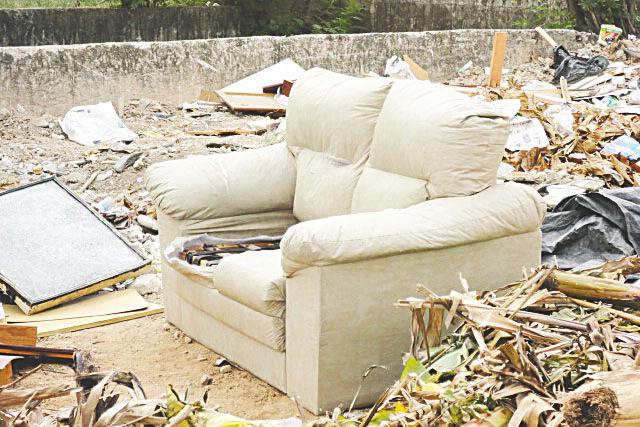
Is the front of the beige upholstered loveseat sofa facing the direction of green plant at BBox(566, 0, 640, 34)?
no

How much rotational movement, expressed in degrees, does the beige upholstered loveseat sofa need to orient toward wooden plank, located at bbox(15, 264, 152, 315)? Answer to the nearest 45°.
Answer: approximately 90° to its right

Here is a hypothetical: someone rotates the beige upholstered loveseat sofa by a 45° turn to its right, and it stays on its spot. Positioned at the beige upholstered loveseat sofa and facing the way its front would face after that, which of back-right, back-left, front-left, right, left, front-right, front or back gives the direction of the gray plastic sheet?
back-right

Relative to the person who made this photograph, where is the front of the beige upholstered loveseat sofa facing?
facing the viewer and to the left of the viewer

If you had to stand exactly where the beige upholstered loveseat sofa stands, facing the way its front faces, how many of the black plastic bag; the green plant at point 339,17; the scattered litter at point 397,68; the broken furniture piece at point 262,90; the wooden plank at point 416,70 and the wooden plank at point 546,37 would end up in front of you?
0

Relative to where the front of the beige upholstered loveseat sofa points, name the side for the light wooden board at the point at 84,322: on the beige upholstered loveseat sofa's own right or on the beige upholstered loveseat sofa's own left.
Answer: on the beige upholstered loveseat sofa's own right

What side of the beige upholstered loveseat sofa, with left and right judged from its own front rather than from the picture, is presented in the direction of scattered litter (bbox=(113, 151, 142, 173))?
right

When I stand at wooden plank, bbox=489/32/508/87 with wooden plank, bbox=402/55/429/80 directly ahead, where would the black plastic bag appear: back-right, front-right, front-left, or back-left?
back-right

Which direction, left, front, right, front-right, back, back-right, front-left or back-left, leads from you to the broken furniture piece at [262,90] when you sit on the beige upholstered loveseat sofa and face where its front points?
back-right

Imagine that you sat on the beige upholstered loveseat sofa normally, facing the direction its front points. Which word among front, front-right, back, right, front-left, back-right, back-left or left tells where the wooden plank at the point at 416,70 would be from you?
back-right

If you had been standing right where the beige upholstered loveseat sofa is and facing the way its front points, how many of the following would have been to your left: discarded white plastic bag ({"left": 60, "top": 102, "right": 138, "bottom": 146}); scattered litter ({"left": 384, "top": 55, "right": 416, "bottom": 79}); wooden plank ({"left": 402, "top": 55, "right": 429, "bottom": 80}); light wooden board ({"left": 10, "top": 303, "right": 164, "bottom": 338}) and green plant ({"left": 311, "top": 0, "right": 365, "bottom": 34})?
0

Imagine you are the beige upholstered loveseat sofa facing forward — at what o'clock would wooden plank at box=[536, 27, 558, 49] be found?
The wooden plank is roughly at 5 o'clock from the beige upholstered loveseat sofa.

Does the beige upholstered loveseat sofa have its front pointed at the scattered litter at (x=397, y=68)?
no

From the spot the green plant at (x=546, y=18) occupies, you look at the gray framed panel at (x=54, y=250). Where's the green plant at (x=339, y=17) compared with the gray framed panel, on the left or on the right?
right

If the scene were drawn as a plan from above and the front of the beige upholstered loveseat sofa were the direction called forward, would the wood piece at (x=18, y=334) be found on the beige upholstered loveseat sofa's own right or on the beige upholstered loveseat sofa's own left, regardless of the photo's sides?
on the beige upholstered loveseat sofa's own right

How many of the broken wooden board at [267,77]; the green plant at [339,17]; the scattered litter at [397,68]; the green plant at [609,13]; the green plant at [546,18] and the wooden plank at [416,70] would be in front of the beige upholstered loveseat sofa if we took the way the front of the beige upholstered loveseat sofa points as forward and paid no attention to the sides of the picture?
0
